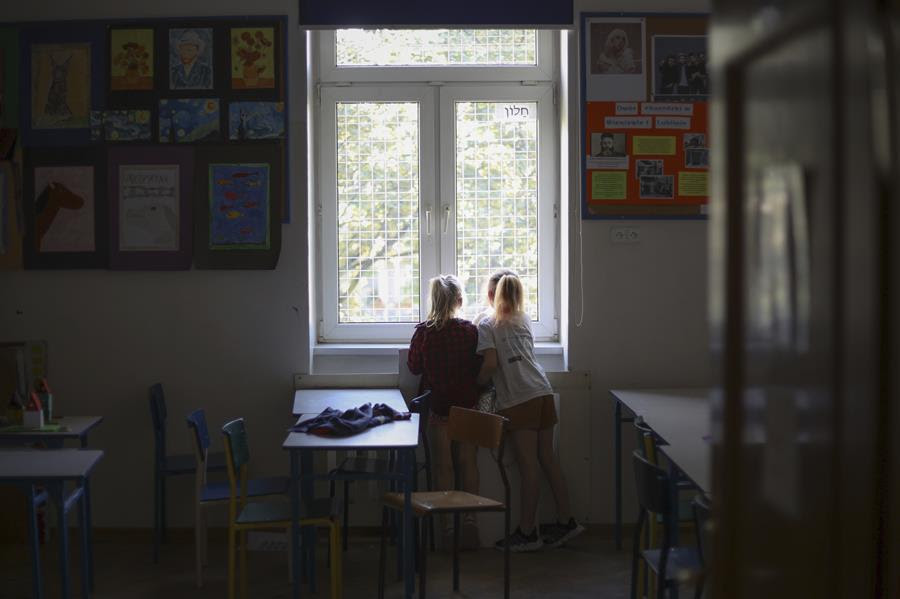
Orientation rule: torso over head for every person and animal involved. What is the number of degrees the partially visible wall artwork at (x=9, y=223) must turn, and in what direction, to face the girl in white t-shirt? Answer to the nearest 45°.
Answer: approximately 45° to its left

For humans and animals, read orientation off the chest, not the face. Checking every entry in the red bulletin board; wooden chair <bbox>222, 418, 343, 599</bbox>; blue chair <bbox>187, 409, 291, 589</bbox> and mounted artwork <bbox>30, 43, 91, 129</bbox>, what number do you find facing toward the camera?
2

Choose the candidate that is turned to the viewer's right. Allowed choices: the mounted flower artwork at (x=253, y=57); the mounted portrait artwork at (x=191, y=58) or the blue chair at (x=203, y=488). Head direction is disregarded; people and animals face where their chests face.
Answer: the blue chair

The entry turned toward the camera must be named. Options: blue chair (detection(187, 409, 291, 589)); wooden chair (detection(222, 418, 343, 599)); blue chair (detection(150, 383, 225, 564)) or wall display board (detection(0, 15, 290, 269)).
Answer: the wall display board

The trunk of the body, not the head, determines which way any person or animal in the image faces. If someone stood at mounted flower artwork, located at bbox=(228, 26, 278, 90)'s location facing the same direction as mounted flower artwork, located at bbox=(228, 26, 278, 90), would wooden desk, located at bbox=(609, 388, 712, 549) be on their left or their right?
on their left

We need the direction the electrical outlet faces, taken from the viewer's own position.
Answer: facing the viewer

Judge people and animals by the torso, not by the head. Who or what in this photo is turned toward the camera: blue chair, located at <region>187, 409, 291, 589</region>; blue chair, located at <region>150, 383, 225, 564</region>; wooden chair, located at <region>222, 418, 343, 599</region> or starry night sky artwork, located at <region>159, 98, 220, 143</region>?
the starry night sky artwork

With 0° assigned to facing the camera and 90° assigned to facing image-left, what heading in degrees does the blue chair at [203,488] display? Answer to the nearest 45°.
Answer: approximately 270°

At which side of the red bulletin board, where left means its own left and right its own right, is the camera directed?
front

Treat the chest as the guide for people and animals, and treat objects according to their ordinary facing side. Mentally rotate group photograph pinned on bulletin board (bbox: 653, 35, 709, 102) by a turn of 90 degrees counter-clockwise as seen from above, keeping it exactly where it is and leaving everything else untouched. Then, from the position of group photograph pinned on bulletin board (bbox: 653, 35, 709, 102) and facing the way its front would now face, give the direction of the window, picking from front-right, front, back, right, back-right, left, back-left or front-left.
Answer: back

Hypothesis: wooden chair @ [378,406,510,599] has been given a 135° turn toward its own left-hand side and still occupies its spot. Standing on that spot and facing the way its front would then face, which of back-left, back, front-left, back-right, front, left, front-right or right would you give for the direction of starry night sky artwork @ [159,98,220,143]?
back-left

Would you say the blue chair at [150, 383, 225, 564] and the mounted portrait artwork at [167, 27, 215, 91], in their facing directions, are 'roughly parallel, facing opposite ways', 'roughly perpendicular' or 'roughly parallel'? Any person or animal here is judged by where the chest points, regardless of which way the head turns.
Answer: roughly perpendicular

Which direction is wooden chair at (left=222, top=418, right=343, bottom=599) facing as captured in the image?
to the viewer's right
